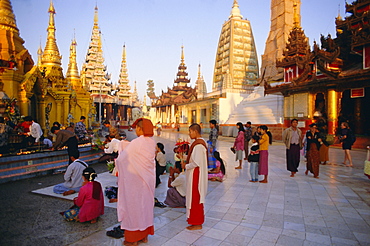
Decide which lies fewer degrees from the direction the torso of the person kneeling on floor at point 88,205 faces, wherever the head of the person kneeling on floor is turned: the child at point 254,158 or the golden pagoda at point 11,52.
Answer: the golden pagoda

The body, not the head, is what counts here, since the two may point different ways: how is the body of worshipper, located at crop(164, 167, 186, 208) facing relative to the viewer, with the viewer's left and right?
facing to the left of the viewer

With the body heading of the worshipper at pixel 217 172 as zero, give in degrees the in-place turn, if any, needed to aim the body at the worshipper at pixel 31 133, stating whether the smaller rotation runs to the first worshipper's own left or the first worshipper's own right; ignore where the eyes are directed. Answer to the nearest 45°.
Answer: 0° — they already face them

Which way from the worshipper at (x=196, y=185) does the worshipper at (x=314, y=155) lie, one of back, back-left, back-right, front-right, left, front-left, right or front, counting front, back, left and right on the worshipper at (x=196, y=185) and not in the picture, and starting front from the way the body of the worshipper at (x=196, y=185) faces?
back-right

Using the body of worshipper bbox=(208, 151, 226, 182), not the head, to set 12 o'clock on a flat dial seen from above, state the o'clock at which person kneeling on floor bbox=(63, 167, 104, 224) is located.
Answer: The person kneeling on floor is roughly at 10 o'clock from the worshipper.

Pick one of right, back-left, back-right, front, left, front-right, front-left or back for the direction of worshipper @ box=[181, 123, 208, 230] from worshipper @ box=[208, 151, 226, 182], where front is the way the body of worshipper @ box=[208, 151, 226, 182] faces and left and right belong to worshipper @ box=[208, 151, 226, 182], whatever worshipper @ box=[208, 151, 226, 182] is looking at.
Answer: left

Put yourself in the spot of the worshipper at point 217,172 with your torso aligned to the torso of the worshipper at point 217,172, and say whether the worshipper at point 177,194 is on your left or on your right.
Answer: on your left

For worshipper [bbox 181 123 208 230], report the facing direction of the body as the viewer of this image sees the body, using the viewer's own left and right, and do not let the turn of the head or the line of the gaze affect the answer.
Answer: facing to the left of the viewer

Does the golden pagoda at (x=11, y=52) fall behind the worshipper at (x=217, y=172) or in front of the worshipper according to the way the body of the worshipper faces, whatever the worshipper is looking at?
in front

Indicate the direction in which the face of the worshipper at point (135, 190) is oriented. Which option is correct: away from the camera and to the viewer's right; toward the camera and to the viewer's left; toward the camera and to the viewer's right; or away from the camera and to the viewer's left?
away from the camera and to the viewer's left

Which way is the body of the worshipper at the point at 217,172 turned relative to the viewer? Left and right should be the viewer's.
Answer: facing to the left of the viewer

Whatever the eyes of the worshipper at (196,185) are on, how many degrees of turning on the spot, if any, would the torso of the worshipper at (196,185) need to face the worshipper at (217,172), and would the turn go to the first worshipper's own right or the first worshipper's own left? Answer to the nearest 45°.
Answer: approximately 90° to the first worshipper's own right
